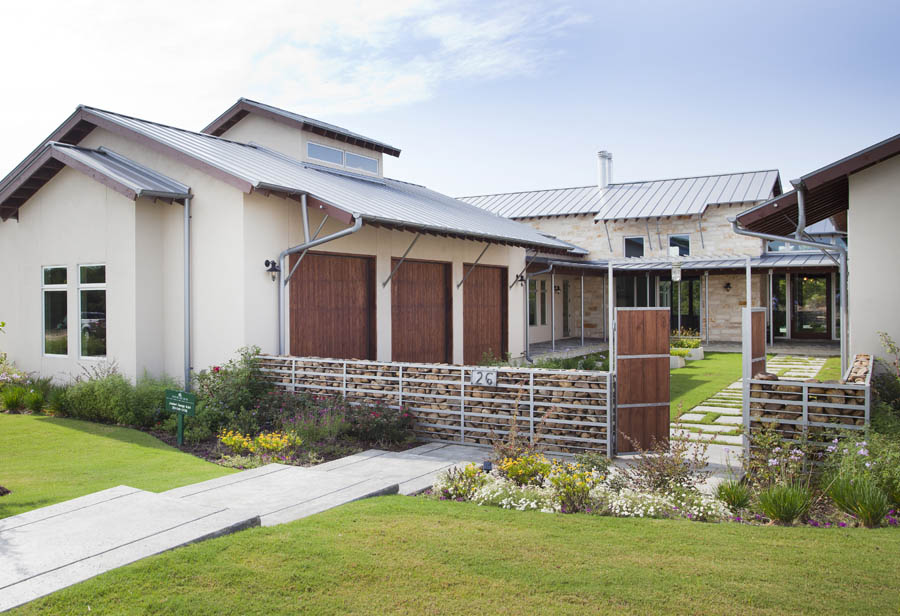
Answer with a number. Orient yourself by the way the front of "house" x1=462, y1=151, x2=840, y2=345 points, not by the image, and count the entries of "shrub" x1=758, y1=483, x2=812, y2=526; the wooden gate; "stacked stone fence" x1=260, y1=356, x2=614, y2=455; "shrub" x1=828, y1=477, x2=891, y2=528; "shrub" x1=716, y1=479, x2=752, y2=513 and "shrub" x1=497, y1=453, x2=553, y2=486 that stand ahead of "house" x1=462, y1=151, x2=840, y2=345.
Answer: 6

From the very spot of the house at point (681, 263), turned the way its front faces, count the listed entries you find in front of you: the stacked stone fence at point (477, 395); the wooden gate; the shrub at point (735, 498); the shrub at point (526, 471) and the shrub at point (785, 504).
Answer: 5

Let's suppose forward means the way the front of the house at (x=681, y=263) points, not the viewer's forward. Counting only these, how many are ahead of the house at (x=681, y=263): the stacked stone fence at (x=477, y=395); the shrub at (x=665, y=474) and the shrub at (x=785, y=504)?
3

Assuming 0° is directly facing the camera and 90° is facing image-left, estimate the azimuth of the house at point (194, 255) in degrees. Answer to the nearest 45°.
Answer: approximately 315°

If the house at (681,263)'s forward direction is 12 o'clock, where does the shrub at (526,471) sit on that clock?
The shrub is roughly at 12 o'clock from the house.

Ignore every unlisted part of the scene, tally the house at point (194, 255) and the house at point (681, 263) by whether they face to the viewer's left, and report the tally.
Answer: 0

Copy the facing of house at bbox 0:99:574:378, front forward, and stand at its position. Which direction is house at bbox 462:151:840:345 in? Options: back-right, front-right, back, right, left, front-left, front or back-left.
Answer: left

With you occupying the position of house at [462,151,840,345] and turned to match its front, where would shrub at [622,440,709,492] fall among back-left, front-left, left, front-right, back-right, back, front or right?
front

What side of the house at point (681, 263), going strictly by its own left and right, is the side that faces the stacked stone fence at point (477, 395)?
front

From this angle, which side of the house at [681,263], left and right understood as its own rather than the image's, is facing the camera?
front
